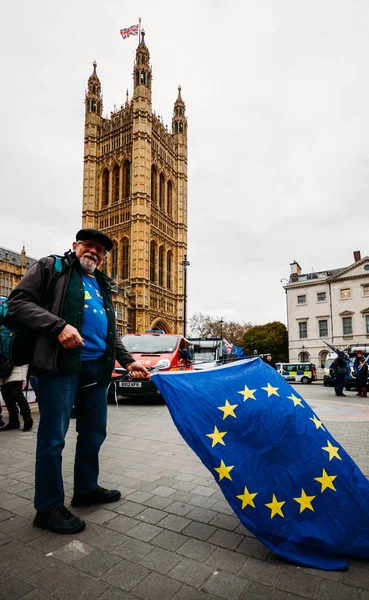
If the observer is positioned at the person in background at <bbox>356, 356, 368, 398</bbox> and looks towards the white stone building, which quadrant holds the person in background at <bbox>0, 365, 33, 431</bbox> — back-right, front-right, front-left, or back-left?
back-left

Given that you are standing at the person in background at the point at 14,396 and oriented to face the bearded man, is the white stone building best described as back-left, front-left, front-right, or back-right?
back-left

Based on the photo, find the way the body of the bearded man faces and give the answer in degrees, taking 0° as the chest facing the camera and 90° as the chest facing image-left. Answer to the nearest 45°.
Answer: approximately 315°

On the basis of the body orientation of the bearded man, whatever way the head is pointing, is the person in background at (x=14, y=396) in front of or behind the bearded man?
behind

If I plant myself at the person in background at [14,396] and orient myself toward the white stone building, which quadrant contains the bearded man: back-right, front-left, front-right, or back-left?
back-right

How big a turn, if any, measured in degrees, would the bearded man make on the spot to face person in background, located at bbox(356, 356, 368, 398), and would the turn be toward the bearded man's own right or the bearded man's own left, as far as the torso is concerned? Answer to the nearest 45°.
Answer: approximately 90° to the bearded man's own left

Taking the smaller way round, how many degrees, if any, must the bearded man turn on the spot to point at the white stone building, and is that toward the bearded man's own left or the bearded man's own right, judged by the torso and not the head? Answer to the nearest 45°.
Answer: approximately 90° to the bearded man's own left
